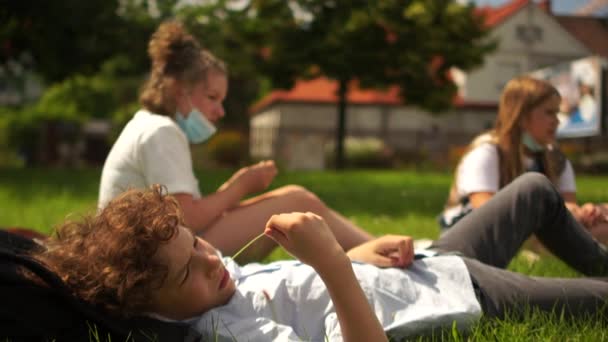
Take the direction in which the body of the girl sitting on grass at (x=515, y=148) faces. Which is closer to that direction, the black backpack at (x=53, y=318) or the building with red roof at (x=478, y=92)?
the black backpack

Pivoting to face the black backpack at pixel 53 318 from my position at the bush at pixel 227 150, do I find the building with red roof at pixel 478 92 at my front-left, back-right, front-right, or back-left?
back-left

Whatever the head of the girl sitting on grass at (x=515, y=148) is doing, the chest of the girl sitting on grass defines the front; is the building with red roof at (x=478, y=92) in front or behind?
behind

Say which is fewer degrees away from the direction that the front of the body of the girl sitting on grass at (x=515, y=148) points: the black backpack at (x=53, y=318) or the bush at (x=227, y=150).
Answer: the black backpack
